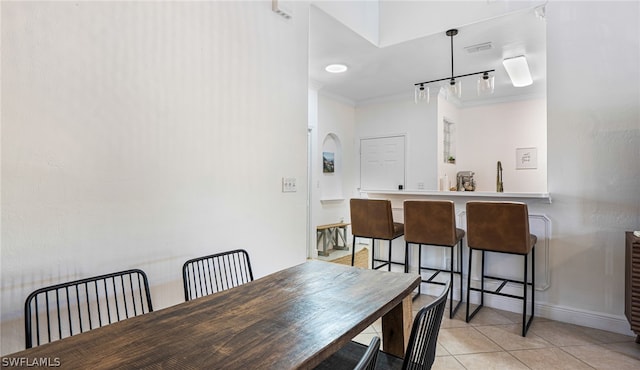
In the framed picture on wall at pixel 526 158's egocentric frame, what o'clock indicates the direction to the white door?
The white door is roughly at 2 o'clock from the framed picture on wall.

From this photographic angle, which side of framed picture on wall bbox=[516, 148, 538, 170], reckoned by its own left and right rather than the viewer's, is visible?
front

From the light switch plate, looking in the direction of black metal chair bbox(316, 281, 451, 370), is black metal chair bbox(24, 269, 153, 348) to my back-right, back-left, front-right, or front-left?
front-right

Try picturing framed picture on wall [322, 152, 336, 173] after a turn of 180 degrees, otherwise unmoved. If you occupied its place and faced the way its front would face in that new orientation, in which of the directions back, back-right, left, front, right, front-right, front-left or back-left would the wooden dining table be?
back-left

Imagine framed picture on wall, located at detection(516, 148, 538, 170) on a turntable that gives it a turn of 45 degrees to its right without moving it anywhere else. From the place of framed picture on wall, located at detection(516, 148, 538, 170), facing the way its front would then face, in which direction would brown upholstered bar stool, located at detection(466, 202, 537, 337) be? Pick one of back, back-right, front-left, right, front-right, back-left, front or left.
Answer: front-left

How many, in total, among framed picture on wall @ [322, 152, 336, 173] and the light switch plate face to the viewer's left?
0

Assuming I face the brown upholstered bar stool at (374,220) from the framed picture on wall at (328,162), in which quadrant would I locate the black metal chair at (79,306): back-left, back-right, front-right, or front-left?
front-right

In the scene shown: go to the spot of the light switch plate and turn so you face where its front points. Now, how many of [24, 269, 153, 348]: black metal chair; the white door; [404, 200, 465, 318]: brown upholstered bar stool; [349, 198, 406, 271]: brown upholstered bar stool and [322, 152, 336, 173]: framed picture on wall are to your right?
1

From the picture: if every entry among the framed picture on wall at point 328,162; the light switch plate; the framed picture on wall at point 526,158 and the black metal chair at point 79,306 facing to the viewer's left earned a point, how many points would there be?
0

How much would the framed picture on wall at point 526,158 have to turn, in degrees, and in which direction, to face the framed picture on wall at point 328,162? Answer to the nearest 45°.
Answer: approximately 45° to its right

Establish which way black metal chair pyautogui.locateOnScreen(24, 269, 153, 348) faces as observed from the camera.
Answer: facing the viewer and to the right of the viewer
